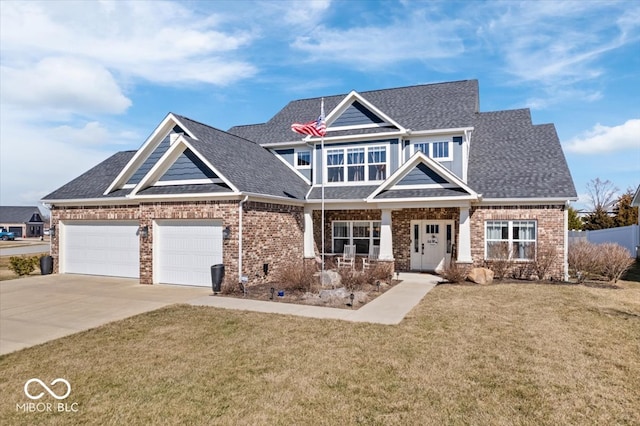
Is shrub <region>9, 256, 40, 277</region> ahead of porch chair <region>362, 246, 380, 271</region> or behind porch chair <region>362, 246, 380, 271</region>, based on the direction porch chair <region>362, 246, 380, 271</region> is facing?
ahead

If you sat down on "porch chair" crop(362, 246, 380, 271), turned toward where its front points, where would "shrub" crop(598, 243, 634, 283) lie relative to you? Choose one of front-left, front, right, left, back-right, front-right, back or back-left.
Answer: back-left

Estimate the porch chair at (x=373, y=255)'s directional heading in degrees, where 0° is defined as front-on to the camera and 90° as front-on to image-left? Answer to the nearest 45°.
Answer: approximately 45°

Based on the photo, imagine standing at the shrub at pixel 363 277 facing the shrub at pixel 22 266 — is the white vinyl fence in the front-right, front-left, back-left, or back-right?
back-right

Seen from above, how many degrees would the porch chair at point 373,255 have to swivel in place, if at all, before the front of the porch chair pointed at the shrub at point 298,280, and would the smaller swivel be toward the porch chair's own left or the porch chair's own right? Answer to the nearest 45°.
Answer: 0° — it already faces it

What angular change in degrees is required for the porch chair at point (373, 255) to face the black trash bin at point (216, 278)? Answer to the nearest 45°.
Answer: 0° — it already faces it

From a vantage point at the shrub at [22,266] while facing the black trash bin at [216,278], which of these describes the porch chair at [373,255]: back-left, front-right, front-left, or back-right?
front-left

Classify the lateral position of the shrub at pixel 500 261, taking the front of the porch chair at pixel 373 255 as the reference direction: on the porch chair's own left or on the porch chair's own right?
on the porch chair's own left

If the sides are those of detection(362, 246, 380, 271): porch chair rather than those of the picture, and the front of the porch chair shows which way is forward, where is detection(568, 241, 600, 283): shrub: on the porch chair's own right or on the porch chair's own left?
on the porch chair's own left

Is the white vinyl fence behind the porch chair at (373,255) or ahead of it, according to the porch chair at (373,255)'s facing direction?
behind

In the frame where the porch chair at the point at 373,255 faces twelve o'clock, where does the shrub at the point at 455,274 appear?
The shrub is roughly at 9 o'clock from the porch chair.

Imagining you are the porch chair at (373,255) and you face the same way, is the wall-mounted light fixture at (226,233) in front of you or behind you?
in front
